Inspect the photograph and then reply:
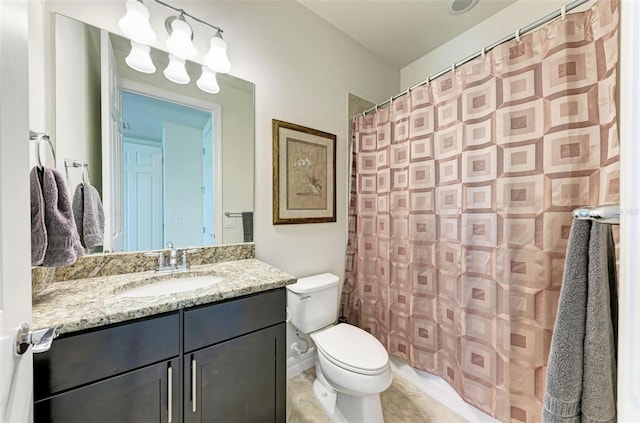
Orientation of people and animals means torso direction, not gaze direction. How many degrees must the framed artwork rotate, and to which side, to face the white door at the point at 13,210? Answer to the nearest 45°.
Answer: approximately 90° to its right

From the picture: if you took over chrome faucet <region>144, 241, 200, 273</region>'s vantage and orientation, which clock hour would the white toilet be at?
The white toilet is roughly at 10 o'clock from the chrome faucet.

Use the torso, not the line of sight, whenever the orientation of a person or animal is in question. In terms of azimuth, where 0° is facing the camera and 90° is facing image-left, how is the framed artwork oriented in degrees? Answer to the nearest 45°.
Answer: approximately 315°

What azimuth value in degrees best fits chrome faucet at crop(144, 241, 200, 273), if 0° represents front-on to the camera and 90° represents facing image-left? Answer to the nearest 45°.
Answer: approximately 0°

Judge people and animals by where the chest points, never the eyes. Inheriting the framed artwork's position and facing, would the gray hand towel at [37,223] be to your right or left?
on your right

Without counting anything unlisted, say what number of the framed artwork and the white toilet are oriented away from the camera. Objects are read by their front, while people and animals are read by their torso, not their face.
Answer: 0

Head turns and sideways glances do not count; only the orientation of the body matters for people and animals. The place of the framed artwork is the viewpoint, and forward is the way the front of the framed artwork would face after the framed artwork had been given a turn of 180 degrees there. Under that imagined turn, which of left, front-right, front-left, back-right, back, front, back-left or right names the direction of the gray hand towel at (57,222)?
left

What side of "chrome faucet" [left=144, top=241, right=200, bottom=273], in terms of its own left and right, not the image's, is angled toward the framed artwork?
left

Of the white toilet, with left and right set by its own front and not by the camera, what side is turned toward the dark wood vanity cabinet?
right

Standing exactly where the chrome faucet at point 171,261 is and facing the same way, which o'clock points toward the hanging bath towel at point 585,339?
The hanging bath towel is roughly at 11 o'clock from the chrome faucet.

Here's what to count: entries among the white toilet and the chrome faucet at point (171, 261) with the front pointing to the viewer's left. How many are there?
0
